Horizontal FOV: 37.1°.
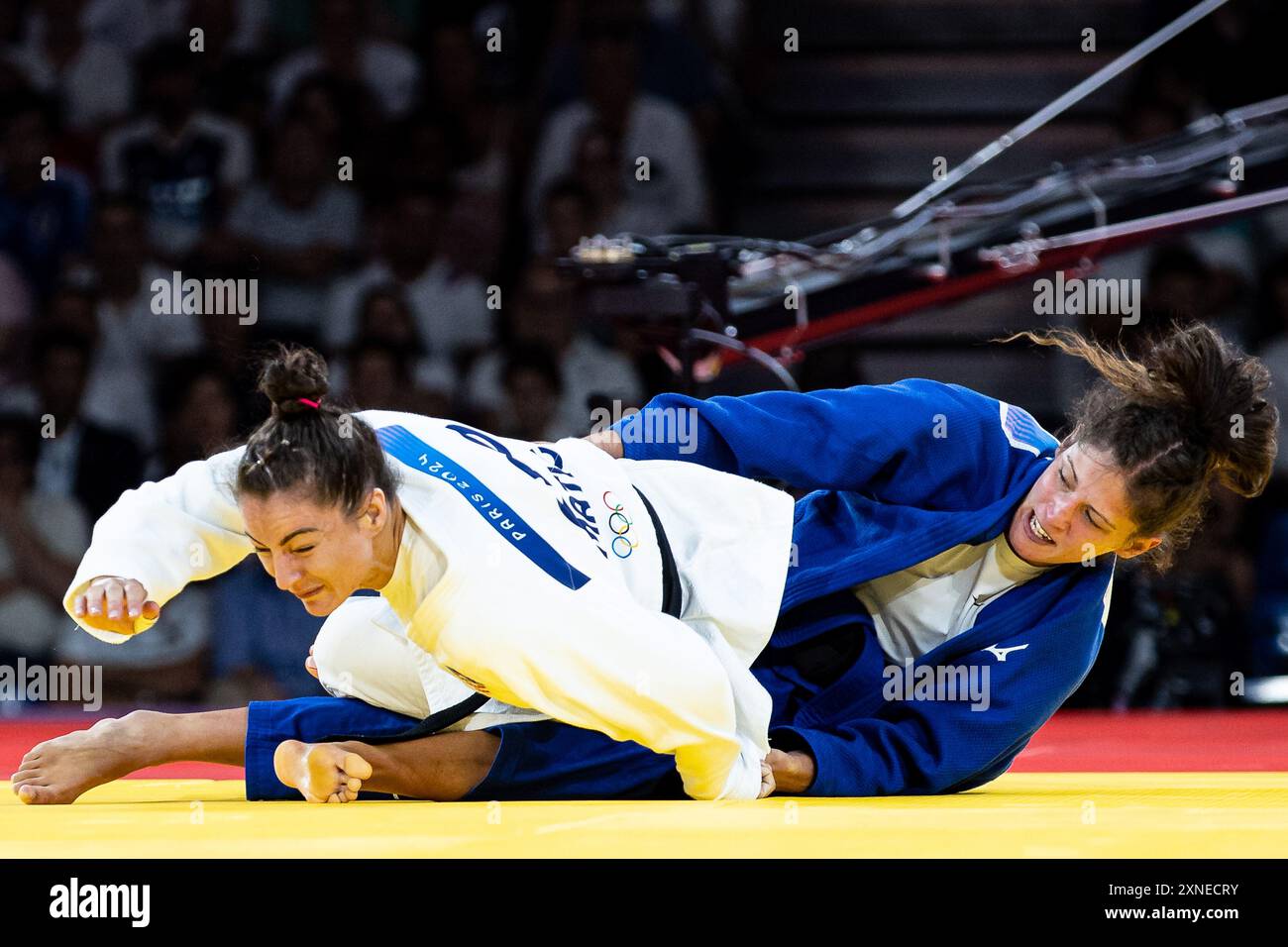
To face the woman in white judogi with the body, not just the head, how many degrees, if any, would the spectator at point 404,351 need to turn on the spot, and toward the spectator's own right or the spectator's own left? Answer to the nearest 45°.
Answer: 0° — they already face them

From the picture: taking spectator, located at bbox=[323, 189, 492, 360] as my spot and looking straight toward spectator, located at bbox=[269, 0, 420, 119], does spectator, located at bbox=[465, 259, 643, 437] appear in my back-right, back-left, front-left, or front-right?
back-right

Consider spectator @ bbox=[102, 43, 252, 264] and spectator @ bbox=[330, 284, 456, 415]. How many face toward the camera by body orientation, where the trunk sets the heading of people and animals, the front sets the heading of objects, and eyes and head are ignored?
2
